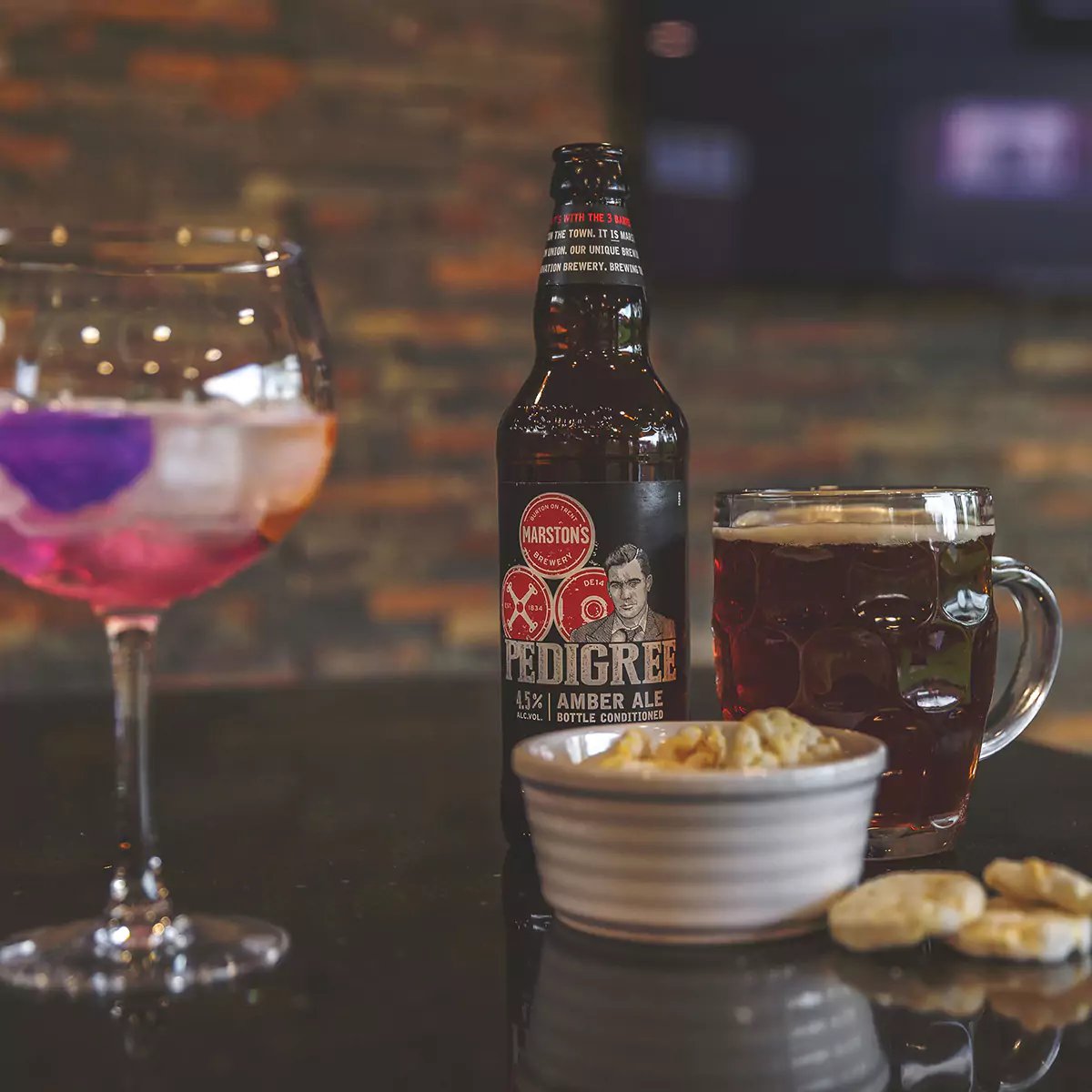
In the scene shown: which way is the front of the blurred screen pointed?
toward the camera

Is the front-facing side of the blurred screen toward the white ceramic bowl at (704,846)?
yes

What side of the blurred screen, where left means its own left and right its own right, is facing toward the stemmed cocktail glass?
front

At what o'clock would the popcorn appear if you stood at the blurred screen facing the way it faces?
The popcorn is roughly at 12 o'clock from the blurred screen.

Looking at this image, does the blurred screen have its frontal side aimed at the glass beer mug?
yes

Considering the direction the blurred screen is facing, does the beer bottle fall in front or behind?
in front

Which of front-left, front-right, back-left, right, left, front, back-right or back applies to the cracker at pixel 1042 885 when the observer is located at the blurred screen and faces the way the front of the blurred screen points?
front

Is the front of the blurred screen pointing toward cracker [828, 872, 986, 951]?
yes

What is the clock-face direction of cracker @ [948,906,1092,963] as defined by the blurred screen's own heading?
The cracker is roughly at 12 o'clock from the blurred screen.
